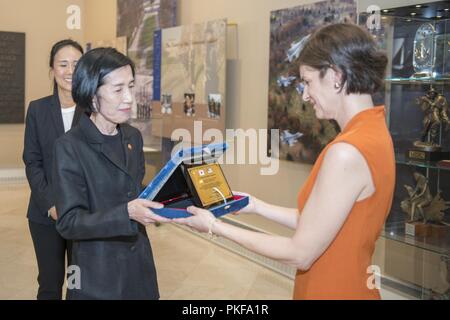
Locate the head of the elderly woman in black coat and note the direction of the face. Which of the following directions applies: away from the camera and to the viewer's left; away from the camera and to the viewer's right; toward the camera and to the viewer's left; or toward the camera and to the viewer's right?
toward the camera and to the viewer's right

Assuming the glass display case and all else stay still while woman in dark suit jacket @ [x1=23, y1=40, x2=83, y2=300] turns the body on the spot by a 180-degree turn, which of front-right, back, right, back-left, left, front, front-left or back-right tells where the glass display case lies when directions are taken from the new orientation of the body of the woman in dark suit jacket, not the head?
back-right

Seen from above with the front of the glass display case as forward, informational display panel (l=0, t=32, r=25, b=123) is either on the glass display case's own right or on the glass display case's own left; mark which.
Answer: on the glass display case's own right

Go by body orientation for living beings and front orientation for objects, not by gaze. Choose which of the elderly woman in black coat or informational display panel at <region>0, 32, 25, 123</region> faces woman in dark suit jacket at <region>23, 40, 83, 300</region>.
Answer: the informational display panel

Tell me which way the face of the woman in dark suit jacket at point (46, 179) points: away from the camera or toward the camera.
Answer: toward the camera

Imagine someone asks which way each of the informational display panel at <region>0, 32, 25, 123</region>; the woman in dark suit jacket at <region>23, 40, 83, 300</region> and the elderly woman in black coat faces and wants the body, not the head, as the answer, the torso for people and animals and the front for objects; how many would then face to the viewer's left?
0

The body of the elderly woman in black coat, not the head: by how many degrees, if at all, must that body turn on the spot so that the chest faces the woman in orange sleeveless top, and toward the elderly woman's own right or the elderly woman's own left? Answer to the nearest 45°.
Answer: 0° — they already face them

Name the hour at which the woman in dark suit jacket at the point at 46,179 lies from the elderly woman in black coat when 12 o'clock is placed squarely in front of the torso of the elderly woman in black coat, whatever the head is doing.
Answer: The woman in dark suit jacket is roughly at 7 o'clock from the elderly woman in black coat.

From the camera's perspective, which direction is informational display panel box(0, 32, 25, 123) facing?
toward the camera

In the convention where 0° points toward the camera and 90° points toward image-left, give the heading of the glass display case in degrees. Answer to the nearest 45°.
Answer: approximately 45°

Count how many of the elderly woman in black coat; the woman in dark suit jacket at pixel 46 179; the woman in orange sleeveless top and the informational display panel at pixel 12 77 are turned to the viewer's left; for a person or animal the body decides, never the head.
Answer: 1

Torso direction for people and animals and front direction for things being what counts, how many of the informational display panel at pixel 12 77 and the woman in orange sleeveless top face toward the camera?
1

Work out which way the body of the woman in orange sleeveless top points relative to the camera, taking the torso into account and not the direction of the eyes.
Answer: to the viewer's left
